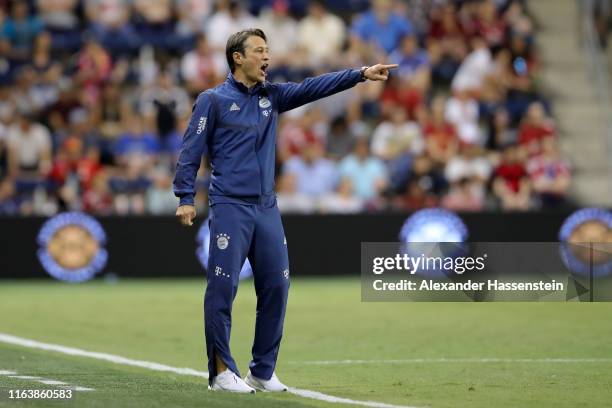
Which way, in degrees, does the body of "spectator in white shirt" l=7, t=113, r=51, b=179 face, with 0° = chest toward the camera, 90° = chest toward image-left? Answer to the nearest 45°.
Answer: approximately 0°

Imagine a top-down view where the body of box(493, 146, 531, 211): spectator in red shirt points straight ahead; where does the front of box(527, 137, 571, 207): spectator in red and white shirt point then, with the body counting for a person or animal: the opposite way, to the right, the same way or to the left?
the same way

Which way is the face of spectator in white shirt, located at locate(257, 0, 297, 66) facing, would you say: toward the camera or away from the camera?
toward the camera

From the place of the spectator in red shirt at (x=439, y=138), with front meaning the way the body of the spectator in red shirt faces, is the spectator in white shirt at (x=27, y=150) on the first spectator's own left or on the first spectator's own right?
on the first spectator's own right

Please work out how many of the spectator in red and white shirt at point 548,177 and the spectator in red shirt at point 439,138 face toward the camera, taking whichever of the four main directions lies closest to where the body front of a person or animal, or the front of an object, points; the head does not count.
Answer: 2

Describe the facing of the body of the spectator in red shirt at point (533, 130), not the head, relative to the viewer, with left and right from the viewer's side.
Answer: facing the viewer

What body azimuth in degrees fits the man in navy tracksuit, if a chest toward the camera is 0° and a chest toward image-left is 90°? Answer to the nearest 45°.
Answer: approximately 315°

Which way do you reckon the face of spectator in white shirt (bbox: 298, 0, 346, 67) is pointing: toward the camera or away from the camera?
toward the camera

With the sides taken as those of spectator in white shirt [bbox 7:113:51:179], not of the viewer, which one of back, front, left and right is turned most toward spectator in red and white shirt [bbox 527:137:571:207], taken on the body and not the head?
left

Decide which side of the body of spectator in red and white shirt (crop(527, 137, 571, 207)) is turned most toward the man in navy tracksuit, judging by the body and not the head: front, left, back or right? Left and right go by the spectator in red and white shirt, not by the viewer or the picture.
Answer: front

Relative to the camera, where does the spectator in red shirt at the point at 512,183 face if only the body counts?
toward the camera

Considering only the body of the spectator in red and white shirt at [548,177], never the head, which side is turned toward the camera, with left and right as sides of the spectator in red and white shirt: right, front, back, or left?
front

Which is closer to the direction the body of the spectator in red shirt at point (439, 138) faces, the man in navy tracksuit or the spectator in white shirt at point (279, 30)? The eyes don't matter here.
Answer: the man in navy tracksuit

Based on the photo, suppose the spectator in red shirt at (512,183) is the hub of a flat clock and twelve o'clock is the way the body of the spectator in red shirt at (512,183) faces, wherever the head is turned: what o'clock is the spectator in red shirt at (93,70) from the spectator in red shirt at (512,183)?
the spectator in red shirt at (93,70) is roughly at 3 o'clock from the spectator in red shirt at (512,183).
